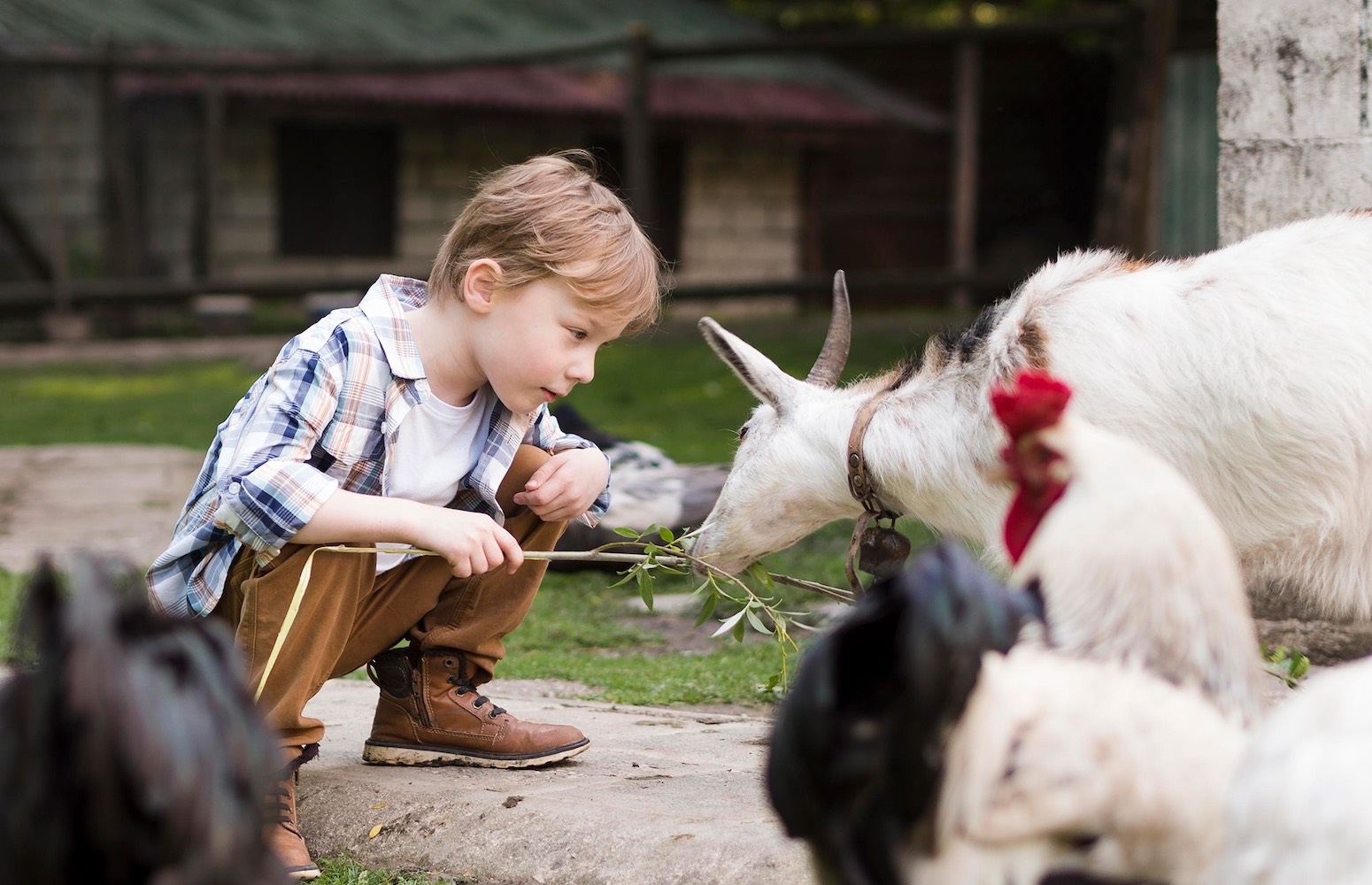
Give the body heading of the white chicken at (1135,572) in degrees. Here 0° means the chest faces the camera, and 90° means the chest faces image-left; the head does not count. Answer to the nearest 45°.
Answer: approximately 90°

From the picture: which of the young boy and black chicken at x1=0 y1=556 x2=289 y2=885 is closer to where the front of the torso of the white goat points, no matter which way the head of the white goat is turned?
the young boy

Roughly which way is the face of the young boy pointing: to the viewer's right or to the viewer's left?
to the viewer's right

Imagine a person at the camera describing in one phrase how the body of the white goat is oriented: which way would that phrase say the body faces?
to the viewer's left

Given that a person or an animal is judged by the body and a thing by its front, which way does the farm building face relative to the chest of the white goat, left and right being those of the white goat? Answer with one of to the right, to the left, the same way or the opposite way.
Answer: to the left

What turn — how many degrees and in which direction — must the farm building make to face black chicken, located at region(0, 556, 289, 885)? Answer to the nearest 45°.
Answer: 0° — it already faces it
